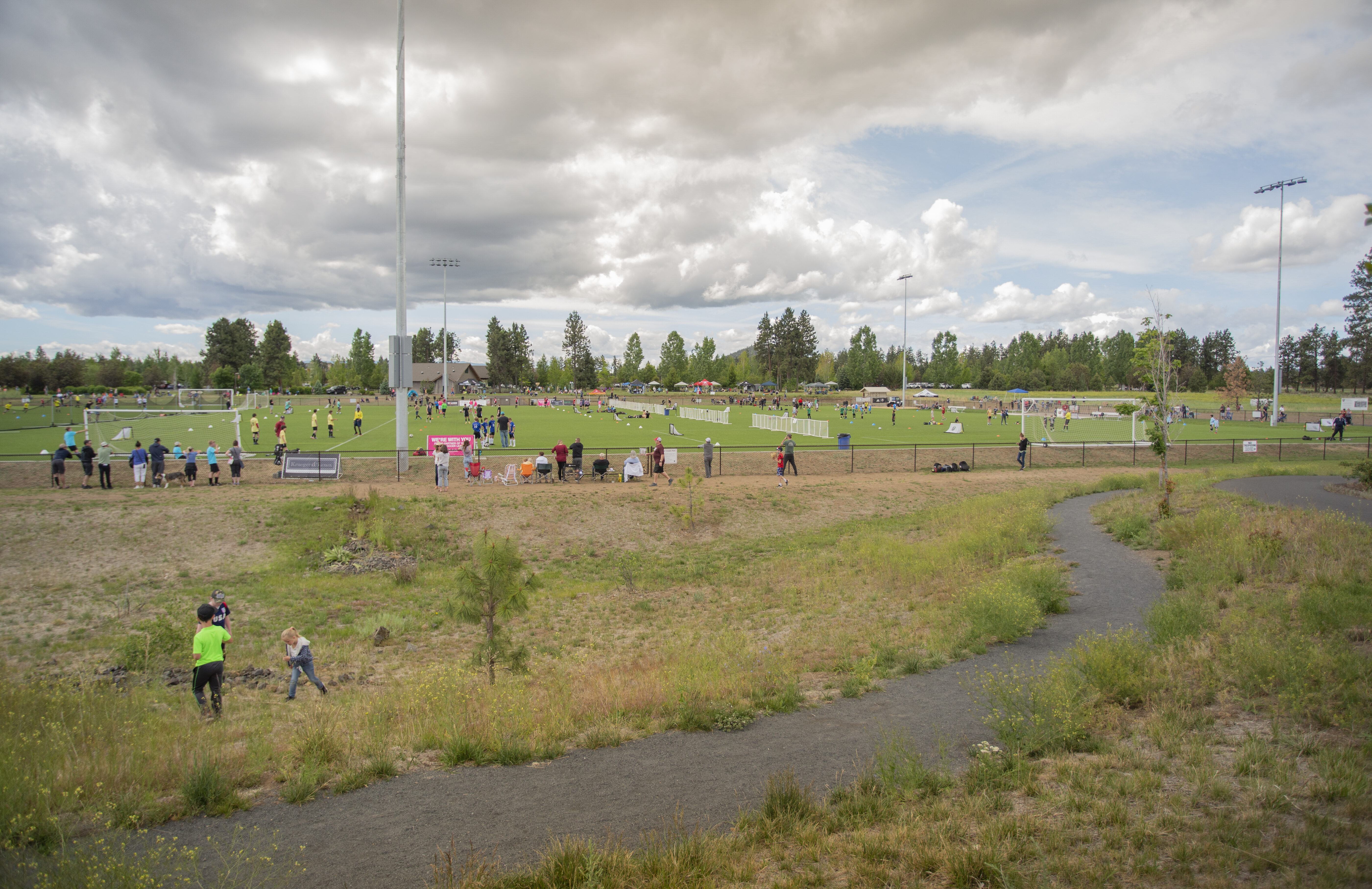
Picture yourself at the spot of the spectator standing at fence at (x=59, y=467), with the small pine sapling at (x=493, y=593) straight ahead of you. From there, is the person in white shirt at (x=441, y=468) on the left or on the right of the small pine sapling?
left

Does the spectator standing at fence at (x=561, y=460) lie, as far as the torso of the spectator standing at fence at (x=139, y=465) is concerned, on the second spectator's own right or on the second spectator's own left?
on the second spectator's own right

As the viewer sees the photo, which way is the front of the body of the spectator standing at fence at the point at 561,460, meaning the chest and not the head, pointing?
away from the camera

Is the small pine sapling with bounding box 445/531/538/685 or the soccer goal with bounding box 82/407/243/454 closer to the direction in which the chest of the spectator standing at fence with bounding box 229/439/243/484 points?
the soccer goal

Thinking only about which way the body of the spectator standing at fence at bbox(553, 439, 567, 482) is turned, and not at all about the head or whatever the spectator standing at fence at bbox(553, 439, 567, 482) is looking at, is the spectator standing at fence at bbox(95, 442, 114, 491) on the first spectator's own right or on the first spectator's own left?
on the first spectator's own left

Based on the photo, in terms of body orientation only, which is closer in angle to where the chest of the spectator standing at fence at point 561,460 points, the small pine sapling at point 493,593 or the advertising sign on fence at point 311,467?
the advertising sign on fence

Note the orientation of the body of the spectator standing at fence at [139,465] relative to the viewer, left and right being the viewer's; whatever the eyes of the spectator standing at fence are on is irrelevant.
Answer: facing away from the viewer

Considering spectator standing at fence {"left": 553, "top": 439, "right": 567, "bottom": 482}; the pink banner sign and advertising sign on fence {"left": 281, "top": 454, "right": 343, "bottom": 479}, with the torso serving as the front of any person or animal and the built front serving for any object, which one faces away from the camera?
the spectator standing at fence

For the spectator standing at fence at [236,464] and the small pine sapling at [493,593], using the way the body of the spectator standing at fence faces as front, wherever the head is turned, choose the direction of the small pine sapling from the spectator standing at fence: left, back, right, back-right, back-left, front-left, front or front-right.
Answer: back

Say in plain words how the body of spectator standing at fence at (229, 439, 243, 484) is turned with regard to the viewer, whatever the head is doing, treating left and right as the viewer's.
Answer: facing away from the viewer

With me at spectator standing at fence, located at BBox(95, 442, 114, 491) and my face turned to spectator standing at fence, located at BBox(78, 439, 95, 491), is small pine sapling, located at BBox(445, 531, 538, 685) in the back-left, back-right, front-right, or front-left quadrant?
back-left

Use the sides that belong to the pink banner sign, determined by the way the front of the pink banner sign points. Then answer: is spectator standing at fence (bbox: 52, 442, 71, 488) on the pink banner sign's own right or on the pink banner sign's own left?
on the pink banner sign's own right

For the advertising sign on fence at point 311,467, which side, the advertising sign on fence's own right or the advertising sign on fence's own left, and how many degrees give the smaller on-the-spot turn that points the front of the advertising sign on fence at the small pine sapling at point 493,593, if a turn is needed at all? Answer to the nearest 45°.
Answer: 0° — it already faces it
